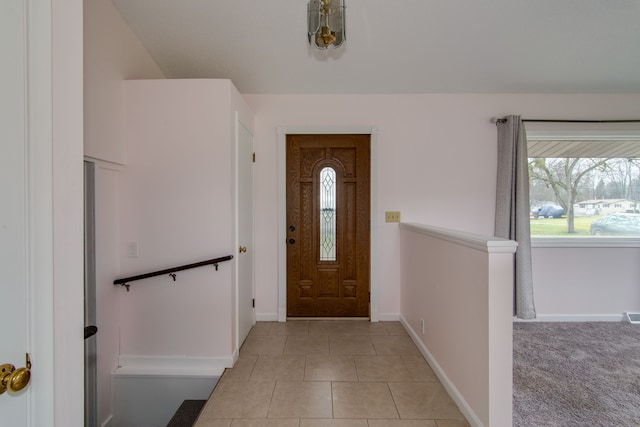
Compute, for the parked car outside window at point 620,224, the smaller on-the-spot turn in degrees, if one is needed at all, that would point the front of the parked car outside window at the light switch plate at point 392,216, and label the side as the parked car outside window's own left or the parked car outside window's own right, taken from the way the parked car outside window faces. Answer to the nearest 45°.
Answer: approximately 45° to the parked car outside window's own left

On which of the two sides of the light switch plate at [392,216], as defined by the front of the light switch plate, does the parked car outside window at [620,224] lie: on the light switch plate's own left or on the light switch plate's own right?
on the light switch plate's own left

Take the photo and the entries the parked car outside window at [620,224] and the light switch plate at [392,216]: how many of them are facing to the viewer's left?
1

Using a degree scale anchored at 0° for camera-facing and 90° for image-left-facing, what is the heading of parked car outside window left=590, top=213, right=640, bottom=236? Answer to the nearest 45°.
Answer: approximately 90°

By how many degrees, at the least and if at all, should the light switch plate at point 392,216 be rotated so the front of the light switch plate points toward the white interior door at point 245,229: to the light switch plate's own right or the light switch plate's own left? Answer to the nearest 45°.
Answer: approximately 45° to the light switch plate's own right

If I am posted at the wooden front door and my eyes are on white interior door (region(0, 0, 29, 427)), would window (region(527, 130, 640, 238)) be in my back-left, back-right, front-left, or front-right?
back-left

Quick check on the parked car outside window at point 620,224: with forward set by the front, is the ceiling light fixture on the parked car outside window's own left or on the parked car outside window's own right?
on the parked car outside window's own left

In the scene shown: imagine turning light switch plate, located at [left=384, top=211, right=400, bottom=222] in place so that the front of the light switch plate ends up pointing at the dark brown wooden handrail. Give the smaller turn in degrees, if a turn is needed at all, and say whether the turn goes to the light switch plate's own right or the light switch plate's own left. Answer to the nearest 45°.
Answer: approximately 45° to the light switch plate's own right

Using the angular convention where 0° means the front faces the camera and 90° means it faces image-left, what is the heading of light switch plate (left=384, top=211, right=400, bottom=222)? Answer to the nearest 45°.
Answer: approximately 0°
